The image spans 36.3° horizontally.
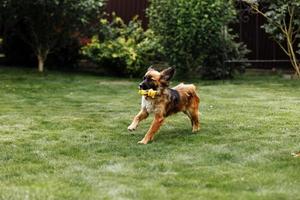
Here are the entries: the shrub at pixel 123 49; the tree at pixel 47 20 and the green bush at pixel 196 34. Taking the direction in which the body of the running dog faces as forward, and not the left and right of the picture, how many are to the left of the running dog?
0

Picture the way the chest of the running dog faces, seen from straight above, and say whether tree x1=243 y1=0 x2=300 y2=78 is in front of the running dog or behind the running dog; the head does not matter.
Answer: behind

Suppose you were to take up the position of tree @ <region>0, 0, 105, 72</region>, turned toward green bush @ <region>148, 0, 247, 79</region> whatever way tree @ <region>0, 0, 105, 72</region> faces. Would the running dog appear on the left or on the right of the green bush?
right

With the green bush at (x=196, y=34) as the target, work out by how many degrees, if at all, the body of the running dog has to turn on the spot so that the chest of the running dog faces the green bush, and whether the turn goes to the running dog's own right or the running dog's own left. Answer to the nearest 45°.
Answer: approximately 135° to the running dog's own right

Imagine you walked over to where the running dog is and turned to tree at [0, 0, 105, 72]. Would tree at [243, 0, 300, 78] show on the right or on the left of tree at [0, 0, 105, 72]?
right

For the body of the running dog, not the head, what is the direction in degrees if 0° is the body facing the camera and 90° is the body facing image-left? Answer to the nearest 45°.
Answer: approximately 45°

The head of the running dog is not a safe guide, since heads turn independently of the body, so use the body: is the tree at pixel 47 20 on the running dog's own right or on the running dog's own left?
on the running dog's own right

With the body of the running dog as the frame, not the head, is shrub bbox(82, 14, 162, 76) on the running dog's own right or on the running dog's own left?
on the running dog's own right

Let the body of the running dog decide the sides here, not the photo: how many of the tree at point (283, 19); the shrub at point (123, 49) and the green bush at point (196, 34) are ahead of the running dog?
0
